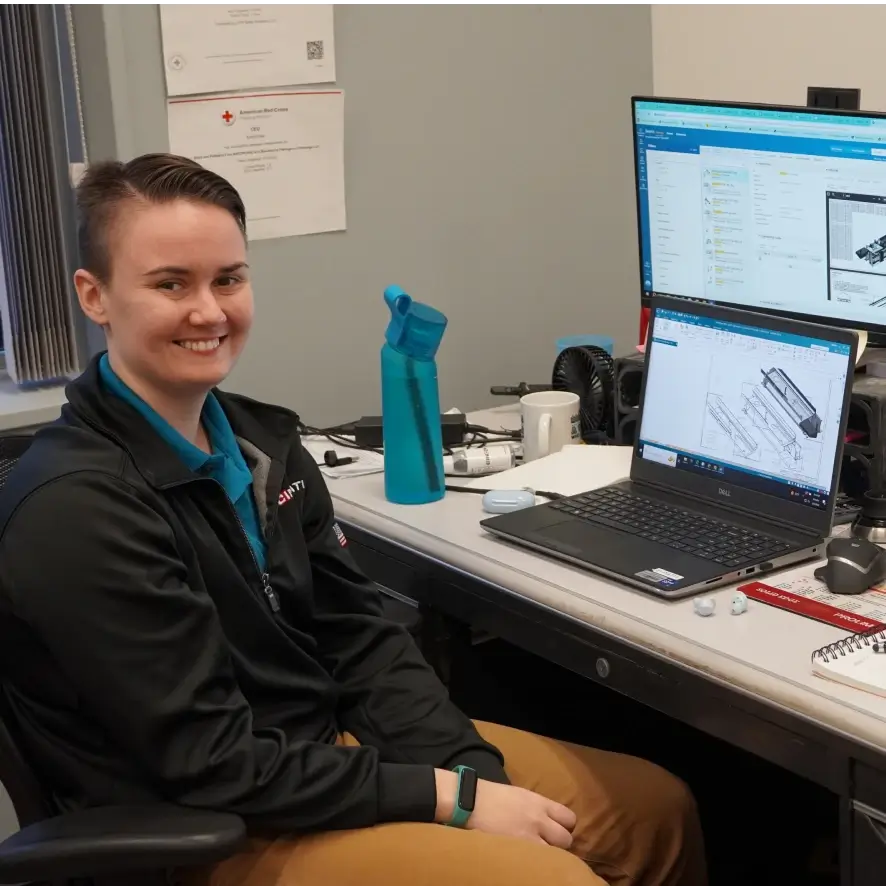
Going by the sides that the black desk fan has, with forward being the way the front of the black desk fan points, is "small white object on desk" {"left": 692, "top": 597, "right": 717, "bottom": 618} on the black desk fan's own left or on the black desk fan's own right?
on the black desk fan's own left

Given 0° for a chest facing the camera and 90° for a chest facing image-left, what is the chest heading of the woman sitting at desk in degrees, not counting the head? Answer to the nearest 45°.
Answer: approximately 315°

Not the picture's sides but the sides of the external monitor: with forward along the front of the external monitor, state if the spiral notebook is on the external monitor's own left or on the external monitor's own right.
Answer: on the external monitor's own left

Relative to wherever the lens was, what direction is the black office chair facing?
facing to the right of the viewer

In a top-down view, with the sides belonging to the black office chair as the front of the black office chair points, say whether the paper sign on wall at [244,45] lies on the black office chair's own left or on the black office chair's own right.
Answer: on the black office chair's own left
